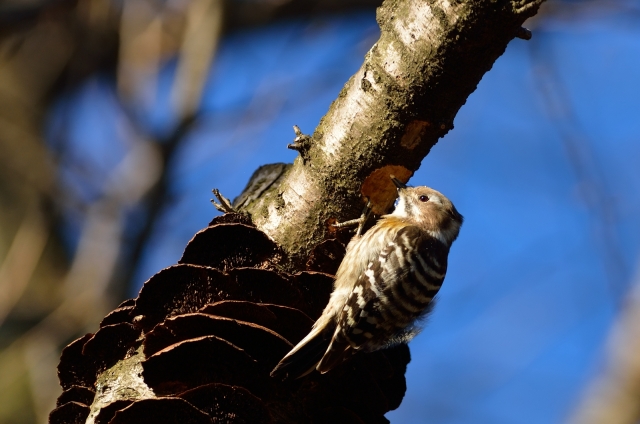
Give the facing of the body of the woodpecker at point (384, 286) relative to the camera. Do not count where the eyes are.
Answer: to the viewer's left

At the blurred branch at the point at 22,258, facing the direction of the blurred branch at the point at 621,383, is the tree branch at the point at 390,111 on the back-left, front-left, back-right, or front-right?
front-right

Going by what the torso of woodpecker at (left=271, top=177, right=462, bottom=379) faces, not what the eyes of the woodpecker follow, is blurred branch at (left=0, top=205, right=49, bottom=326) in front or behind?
in front
